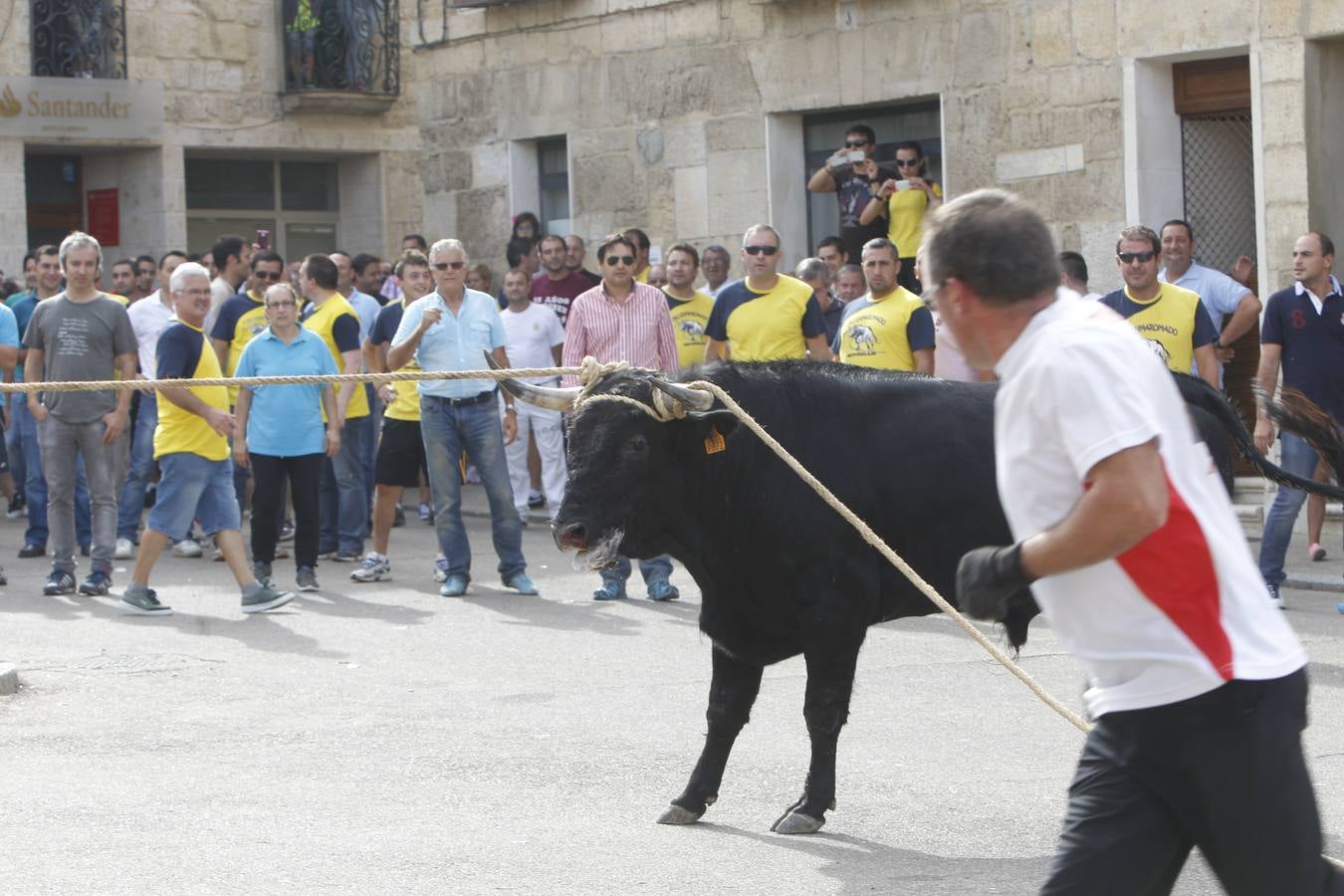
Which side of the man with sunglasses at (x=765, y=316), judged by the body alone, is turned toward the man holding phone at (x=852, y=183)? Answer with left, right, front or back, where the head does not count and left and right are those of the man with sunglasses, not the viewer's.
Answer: back

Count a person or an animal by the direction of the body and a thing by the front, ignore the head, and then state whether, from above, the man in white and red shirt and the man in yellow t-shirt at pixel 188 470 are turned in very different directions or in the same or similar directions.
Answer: very different directions

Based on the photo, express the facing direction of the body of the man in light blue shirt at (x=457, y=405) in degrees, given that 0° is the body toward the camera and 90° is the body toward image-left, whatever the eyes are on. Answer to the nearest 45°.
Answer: approximately 0°

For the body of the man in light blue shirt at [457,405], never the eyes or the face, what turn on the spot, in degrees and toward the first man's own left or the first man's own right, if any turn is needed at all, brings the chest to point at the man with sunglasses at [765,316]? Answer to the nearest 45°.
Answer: approximately 90° to the first man's own left

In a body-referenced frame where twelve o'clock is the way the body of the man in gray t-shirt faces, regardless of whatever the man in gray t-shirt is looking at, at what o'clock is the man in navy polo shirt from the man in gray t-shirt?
The man in navy polo shirt is roughly at 10 o'clock from the man in gray t-shirt.

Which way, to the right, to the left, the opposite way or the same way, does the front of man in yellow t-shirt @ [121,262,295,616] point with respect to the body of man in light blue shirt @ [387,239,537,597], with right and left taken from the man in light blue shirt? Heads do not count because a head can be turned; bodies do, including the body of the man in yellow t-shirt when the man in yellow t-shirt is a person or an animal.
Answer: to the left

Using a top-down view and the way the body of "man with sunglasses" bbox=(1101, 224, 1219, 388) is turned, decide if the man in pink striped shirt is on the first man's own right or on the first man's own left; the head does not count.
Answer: on the first man's own right

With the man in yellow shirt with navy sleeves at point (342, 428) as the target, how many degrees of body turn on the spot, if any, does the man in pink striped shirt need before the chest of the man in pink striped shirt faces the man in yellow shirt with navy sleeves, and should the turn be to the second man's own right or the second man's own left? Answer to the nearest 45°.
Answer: approximately 135° to the second man's own right

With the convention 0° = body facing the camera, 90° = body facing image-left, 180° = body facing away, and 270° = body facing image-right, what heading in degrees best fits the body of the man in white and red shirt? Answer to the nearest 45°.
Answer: approximately 90°
